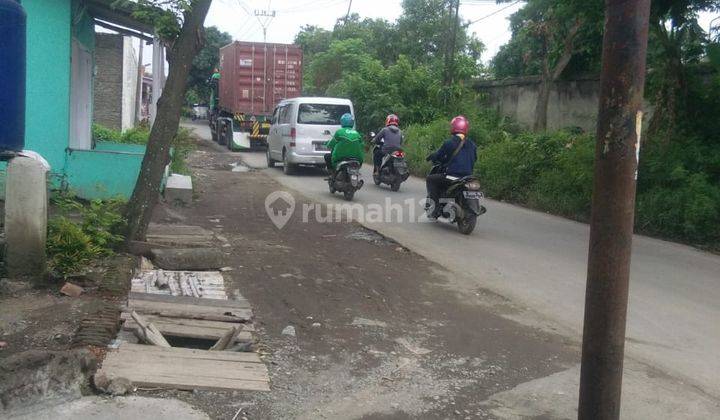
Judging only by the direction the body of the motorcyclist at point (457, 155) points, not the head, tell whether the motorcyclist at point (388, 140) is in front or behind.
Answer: in front

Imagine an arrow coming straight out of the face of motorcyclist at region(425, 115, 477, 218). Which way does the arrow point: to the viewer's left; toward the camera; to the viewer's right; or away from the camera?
away from the camera

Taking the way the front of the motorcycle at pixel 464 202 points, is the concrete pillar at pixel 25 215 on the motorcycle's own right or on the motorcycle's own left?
on the motorcycle's own left

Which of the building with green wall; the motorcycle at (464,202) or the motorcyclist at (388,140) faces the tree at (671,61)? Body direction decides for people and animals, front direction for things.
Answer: the building with green wall

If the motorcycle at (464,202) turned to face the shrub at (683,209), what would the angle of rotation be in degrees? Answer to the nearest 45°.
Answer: approximately 135° to its right

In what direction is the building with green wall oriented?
to the viewer's right

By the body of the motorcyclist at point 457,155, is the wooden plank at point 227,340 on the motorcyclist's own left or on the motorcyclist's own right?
on the motorcyclist's own left

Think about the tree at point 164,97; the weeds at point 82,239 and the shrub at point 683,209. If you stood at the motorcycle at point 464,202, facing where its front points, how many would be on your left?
2

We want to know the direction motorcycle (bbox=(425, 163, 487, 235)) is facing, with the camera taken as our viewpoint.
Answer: facing away from the viewer and to the left of the viewer

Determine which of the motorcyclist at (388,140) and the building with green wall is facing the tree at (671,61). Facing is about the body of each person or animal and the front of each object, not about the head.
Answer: the building with green wall

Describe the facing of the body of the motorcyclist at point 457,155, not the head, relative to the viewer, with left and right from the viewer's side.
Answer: facing away from the viewer and to the left of the viewer
